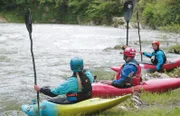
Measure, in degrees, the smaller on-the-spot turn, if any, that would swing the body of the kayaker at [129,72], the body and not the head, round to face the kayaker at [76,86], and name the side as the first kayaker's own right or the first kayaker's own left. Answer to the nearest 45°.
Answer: approximately 45° to the first kayaker's own left

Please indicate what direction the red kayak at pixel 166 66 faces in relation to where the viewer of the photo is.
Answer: facing to the left of the viewer

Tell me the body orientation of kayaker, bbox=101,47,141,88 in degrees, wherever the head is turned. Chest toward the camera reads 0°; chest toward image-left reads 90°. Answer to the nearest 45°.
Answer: approximately 90°

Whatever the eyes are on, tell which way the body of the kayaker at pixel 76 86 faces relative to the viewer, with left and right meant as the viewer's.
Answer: facing away from the viewer and to the left of the viewer

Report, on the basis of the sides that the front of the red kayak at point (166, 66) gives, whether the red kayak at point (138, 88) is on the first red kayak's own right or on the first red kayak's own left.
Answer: on the first red kayak's own left

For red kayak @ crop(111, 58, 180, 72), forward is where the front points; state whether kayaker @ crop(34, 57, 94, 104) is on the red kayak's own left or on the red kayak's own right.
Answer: on the red kayak's own left

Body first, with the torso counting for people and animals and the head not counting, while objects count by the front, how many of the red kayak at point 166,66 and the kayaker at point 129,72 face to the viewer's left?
2

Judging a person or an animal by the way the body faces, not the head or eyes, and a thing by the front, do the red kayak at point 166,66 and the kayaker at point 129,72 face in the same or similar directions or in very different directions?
same or similar directions

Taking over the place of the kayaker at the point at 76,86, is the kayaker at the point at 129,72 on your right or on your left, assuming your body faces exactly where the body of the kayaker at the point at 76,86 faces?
on your right

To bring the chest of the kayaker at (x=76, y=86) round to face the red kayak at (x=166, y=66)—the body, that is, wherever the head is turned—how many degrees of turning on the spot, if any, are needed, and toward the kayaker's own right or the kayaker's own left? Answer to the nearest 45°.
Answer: approximately 90° to the kayaker's own right

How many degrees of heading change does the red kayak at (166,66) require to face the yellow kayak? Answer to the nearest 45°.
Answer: approximately 90° to its left
